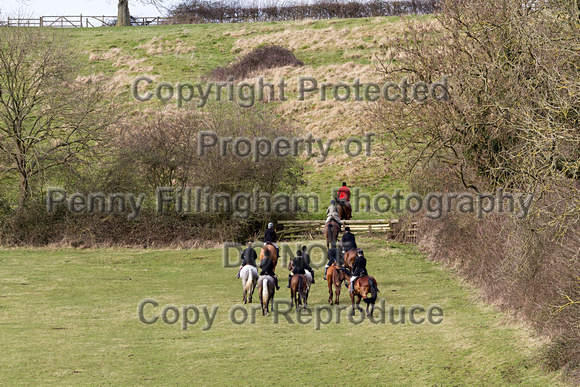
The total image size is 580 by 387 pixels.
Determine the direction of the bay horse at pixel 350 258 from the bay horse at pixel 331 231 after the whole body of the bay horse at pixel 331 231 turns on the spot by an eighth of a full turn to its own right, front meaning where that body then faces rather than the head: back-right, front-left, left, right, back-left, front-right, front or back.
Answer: back-right

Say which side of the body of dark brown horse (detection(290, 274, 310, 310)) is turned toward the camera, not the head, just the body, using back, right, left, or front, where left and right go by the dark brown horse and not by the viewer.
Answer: back

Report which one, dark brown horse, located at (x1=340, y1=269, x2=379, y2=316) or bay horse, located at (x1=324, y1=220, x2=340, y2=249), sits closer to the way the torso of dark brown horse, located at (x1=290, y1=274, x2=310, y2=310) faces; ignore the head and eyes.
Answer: the bay horse

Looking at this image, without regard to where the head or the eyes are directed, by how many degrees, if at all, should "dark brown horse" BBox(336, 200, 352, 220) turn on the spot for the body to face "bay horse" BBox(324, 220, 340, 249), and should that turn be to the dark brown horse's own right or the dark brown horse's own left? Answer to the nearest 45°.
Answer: approximately 180°

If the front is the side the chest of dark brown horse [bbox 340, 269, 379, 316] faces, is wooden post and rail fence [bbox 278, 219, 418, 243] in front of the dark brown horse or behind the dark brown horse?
in front

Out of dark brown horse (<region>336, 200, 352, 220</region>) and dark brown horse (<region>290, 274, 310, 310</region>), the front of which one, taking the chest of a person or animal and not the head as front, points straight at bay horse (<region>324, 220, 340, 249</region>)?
dark brown horse (<region>290, 274, 310, 310</region>)

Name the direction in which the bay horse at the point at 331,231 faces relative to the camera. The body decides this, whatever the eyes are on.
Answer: away from the camera

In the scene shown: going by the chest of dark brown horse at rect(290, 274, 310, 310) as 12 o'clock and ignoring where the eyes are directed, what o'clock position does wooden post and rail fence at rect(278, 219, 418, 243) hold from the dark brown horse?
The wooden post and rail fence is roughly at 12 o'clock from the dark brown horse.

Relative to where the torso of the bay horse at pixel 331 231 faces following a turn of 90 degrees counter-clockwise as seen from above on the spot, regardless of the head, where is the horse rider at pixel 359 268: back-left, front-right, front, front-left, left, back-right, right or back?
left

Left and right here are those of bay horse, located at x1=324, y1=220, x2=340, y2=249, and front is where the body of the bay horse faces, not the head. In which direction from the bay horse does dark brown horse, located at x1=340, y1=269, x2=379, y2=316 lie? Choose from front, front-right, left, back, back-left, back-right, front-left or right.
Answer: back

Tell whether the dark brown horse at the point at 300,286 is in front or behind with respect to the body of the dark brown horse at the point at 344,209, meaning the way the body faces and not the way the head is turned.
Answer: behind

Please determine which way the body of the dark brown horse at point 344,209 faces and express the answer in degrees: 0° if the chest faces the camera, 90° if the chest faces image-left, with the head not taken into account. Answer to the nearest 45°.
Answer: approximately 180°

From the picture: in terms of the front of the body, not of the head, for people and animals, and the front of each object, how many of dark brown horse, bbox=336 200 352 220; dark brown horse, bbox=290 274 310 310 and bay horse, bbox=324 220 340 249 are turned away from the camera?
3

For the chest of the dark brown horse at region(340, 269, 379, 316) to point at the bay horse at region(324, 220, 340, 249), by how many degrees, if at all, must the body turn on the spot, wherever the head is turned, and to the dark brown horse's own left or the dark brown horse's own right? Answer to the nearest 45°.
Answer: approximately 45° to the dark brown horse's own right

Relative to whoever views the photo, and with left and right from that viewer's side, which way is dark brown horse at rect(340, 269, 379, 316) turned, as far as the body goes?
facing away from the viewer and to the left of the viewer
